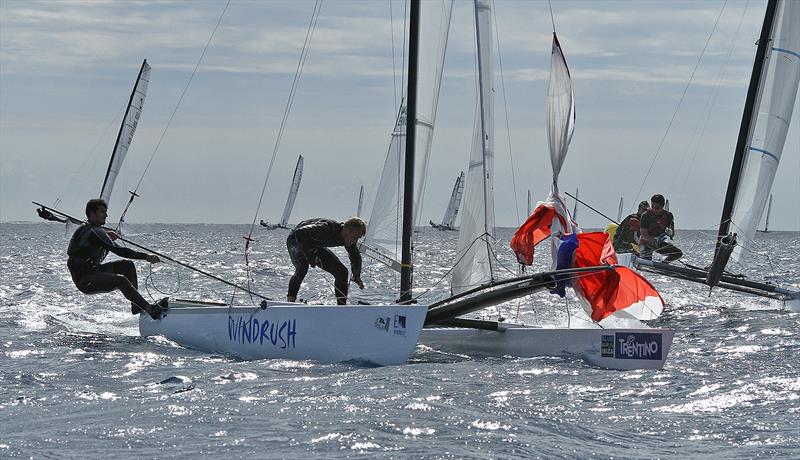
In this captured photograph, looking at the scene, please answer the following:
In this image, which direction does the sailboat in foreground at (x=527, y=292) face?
to the viewer's right

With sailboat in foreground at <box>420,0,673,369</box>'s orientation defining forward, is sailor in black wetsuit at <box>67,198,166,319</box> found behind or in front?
behind

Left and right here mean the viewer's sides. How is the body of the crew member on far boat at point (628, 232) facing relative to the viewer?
facing to the right of the viewer

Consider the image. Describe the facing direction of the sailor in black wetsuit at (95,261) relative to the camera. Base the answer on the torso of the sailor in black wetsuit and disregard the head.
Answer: to the viewer's right
